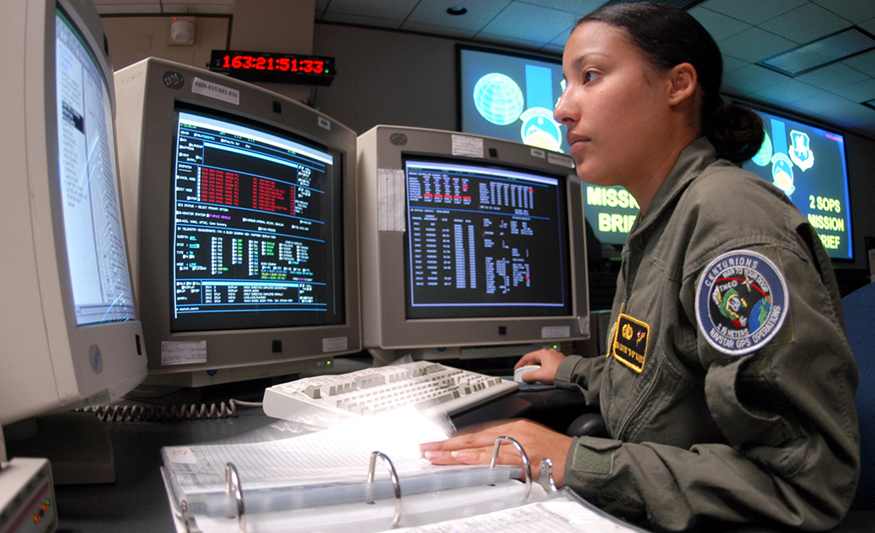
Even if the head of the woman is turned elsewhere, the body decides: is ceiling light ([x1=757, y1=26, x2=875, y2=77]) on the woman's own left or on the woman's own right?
on the woman's own right

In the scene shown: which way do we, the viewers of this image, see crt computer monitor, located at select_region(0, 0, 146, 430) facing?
facing to the right of the viewer

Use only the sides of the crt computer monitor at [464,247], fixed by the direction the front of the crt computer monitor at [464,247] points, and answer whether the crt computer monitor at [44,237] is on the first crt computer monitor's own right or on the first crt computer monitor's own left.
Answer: on the first crt computer monitor's own right

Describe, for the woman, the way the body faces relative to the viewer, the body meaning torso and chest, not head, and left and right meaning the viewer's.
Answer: facing to the left of the viewer

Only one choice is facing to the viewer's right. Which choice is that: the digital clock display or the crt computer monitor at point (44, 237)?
the crt computer monitor

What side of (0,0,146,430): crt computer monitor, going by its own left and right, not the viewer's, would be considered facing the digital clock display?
left

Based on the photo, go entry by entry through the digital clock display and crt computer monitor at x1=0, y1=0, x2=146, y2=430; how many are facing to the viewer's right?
1

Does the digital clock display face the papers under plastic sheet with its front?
yes

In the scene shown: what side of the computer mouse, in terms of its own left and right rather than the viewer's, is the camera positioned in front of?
left

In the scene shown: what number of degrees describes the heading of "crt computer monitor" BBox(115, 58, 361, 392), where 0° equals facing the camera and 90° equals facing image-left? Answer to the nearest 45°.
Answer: approximately 315°
